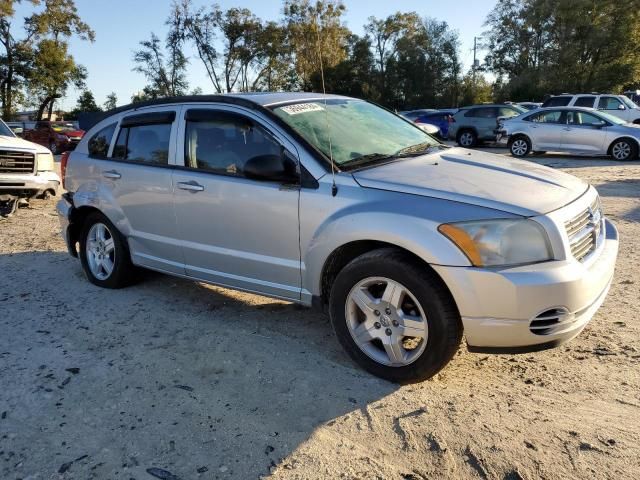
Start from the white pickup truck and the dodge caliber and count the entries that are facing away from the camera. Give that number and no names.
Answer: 0

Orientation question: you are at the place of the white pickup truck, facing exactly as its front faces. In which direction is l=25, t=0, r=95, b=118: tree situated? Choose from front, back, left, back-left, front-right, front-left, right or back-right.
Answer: back-left

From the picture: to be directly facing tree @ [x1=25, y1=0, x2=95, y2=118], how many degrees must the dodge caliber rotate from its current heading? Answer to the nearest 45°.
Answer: approximately 180°

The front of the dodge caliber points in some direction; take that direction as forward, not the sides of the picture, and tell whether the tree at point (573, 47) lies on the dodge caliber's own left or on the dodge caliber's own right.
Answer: on the dodge caliber's own left

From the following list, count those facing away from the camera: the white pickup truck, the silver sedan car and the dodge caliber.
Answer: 0

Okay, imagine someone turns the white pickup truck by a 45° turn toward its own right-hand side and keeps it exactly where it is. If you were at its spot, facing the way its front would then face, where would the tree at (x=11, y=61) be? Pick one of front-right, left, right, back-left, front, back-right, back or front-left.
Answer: back

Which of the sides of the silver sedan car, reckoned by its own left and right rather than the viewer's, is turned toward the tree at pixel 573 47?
left

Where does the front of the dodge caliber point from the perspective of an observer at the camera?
facing the viewer and to the right of the viewer

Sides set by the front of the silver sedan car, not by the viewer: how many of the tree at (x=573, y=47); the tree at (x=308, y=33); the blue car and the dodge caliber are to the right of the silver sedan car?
1

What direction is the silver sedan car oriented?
to the viewer's right

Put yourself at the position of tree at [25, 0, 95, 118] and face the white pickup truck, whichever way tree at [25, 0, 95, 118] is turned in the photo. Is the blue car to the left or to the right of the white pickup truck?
left

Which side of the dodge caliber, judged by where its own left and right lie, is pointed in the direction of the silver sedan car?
left

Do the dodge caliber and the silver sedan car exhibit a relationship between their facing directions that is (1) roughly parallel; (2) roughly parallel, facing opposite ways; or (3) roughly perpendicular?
roughly parallel
